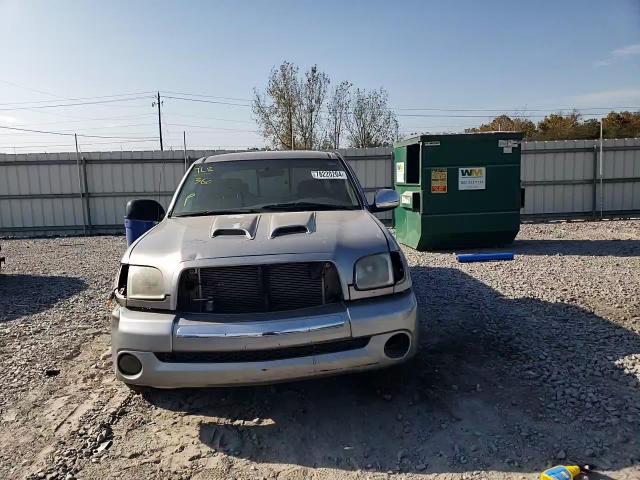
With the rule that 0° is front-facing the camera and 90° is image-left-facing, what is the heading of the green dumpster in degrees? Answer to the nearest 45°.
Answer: approximately 0°

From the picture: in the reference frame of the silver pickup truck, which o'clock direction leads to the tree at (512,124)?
The tree is roughly at 7 o'clock from the silver pickup truck.

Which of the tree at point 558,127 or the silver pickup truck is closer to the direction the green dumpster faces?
the silver pickup truck

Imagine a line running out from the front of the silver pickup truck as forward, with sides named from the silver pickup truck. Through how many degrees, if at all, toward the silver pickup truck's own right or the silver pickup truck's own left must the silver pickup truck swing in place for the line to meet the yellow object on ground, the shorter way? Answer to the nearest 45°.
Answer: approximately 45° to the silver pickup truck's own left

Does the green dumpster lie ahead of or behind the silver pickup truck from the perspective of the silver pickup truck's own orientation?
behind

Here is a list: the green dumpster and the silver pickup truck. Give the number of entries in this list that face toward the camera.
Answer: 2

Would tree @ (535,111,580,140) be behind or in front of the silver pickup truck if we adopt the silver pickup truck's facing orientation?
behind

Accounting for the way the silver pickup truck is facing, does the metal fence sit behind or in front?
behind

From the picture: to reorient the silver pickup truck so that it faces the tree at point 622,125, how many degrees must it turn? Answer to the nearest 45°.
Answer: approximately 135° to its left

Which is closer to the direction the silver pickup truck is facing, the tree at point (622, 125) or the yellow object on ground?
the yellow object on ground

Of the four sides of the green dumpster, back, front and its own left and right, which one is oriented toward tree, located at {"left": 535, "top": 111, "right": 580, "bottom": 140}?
back
